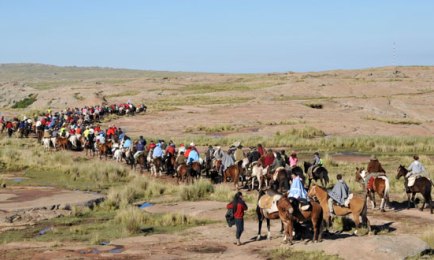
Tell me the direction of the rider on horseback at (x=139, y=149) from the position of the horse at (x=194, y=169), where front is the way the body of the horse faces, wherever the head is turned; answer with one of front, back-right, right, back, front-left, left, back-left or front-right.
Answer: front-left

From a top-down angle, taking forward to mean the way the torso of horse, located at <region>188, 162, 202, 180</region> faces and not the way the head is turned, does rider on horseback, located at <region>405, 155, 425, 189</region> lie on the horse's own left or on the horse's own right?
on the horse's own right

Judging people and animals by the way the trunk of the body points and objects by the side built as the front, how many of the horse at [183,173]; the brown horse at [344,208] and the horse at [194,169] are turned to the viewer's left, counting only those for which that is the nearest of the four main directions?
1

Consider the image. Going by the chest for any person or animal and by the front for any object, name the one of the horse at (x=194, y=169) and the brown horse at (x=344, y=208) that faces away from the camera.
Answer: the horse

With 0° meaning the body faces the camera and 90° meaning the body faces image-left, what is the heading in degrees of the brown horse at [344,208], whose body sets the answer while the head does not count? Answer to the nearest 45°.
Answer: approximately 90°

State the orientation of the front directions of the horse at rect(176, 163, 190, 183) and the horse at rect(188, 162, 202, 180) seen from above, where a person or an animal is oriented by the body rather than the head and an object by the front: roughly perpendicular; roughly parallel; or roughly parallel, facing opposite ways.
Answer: roughly parallel

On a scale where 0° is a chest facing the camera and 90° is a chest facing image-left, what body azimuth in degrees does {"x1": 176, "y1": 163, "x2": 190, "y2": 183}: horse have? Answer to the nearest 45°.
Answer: approximately 180°
